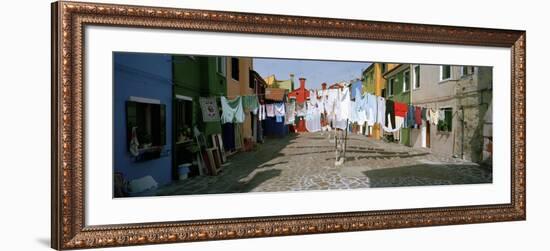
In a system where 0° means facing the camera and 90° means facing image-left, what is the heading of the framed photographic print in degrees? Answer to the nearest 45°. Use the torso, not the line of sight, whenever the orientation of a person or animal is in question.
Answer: approximately 315°
